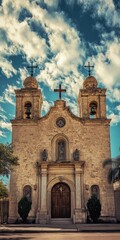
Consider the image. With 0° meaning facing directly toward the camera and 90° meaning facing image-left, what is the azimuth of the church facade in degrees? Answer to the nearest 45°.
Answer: approximately 0°

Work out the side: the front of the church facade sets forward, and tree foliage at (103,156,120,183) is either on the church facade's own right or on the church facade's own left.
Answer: on the church facade's own left
